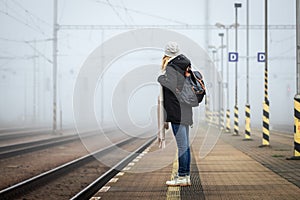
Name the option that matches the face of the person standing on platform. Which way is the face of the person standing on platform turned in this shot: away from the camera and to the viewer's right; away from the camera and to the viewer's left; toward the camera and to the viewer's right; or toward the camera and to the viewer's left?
away from the camera and to the viewer's left

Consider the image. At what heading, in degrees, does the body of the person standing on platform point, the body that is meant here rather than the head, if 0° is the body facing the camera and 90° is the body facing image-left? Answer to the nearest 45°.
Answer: approximately 90°
